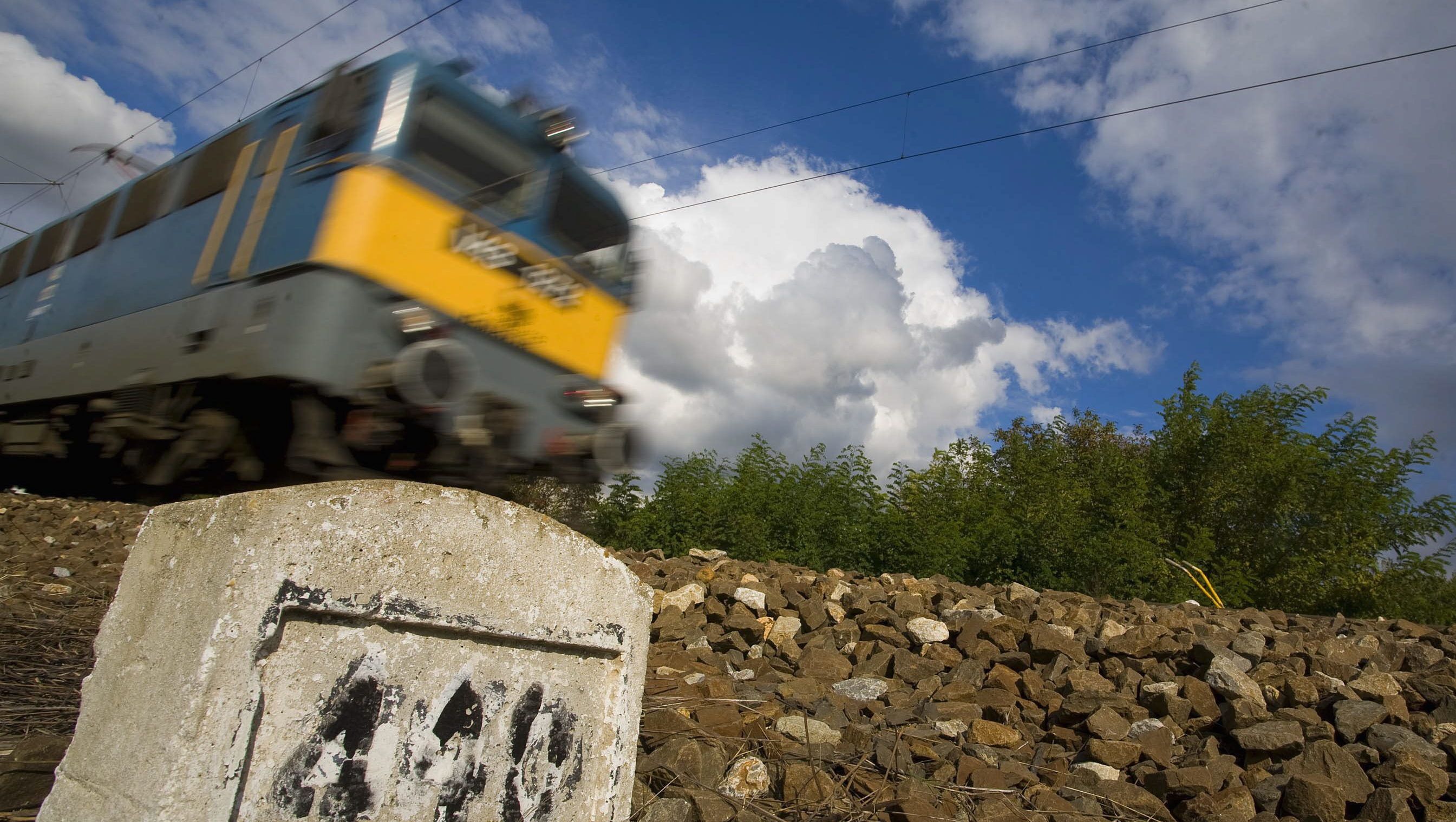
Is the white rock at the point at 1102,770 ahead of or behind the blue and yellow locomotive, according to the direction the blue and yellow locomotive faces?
ahead

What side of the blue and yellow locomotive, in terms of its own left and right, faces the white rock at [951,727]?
front

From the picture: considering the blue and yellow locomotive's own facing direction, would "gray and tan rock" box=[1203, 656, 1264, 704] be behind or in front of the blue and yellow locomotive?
in front

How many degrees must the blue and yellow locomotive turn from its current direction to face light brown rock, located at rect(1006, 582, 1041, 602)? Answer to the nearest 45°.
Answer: approximately 45° to its left

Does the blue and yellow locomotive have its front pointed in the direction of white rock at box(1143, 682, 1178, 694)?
yes

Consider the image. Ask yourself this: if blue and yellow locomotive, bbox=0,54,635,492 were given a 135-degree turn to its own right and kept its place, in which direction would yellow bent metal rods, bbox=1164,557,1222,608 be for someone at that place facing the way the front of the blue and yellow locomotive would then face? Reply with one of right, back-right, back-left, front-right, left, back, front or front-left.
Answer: back

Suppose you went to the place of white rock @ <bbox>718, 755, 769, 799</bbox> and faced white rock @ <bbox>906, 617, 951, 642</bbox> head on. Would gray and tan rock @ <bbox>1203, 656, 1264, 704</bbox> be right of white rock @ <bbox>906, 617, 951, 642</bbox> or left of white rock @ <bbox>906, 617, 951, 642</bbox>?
right

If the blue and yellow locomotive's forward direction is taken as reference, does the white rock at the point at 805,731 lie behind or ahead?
ahead

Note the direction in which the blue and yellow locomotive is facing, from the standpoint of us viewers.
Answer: facing the viewer and to the right of the viewer
